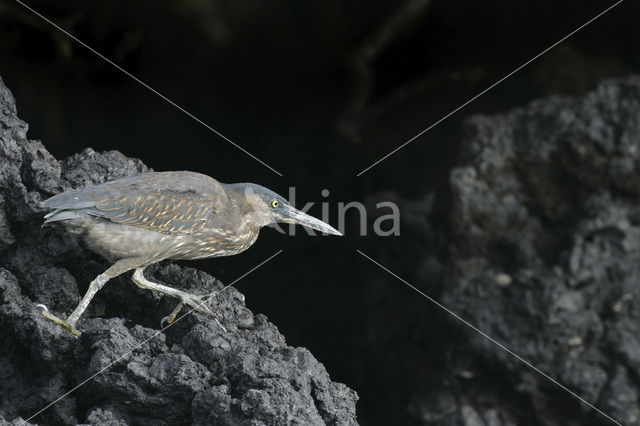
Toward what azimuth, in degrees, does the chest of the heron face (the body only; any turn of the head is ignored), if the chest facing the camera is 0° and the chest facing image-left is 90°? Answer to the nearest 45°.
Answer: approximately 270°

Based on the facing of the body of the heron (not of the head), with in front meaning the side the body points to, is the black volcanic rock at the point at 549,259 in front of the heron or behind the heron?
in front
